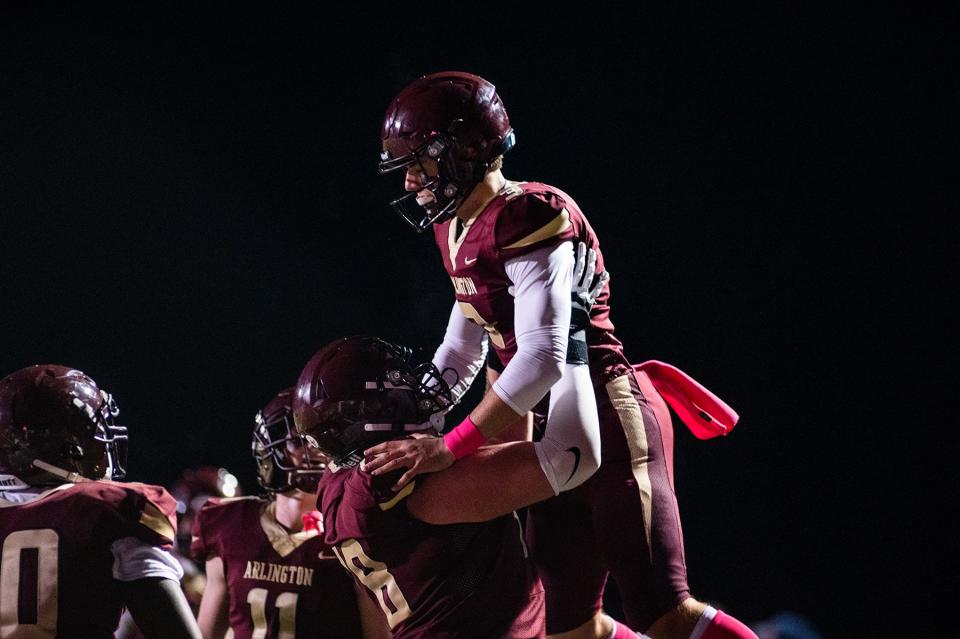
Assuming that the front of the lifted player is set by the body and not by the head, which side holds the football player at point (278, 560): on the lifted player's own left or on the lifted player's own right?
on the lifted player's own right

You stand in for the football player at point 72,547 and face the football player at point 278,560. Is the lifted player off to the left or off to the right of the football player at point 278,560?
right

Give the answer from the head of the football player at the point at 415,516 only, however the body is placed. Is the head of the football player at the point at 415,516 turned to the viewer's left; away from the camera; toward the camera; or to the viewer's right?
to the viewer's right

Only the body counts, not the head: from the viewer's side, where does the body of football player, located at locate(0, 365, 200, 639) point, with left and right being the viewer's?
facing away from the viewer and to the right of the viewer

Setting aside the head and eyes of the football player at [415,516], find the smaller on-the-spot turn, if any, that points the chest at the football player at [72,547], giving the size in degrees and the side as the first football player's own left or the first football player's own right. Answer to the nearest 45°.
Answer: approximately 135° to the first football player's own left

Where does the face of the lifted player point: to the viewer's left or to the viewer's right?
to the viewer's left

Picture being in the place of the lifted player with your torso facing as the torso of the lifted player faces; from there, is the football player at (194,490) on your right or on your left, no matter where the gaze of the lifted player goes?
on your right

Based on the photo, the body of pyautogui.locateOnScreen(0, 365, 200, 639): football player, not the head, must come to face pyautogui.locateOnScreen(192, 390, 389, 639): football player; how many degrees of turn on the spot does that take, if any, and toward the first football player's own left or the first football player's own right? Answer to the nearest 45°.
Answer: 0° — they already face them

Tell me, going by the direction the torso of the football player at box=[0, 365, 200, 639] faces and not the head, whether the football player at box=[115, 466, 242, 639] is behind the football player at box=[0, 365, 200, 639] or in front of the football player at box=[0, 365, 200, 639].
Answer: in front

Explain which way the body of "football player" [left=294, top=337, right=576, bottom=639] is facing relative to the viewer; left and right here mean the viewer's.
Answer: facing away from the viewer and to the right of the viewer

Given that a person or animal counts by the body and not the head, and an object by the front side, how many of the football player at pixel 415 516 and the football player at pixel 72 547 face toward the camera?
0

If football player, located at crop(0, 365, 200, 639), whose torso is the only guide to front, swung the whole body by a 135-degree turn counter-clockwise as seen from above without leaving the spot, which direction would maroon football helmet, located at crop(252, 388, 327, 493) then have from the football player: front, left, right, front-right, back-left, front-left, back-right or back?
back-right
